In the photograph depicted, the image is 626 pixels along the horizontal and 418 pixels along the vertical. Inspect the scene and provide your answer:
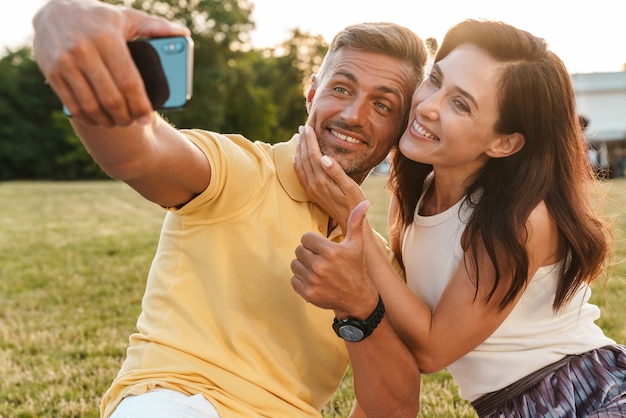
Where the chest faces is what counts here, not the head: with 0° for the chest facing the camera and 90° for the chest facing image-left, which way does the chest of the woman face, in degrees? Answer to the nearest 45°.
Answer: approximately 45°

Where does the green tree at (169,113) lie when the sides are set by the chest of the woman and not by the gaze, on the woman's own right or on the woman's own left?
on the woman's own right

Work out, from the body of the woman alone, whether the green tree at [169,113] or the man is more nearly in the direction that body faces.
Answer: the man

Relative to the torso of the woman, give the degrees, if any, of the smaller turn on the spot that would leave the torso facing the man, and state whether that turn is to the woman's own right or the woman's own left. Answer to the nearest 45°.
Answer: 0° — they already face them

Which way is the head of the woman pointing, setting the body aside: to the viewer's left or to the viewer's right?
to the viewer's left
